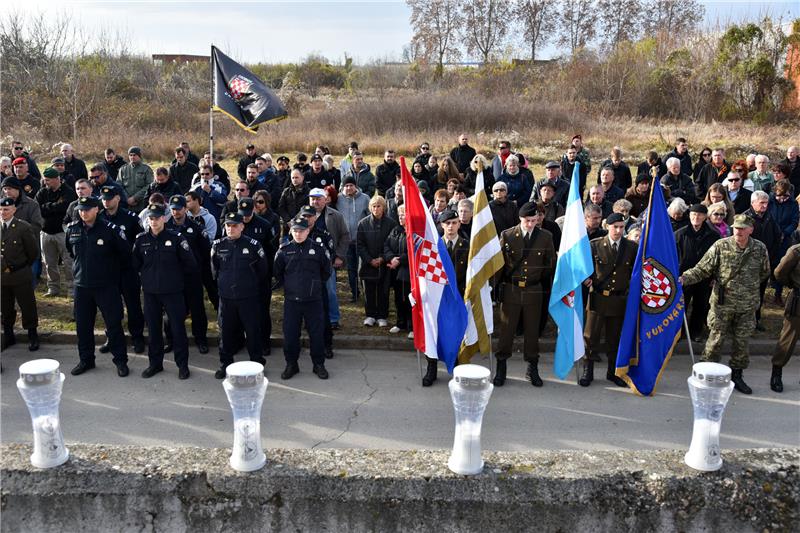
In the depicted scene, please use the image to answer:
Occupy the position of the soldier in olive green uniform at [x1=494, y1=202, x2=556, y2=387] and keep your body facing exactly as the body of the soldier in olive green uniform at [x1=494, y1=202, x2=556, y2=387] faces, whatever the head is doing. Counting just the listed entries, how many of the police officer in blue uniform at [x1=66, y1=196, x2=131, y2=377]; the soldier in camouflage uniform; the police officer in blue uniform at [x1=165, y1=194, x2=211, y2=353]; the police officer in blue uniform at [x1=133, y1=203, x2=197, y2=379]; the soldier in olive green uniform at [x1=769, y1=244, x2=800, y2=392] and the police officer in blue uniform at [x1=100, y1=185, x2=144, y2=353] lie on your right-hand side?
4

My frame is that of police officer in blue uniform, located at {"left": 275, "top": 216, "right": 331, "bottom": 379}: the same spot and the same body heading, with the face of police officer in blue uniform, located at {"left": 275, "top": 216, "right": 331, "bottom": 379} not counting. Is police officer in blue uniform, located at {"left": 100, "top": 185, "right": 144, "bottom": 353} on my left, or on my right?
on my right

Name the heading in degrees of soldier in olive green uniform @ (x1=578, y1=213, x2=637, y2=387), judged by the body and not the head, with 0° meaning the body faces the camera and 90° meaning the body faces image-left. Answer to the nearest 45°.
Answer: approximately 0°

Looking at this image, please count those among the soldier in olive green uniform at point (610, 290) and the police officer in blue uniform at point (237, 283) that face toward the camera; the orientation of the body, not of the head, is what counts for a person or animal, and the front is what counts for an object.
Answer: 2

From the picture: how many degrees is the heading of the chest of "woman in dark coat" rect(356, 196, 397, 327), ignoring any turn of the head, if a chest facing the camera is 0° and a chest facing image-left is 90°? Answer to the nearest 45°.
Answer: approximately 0°
